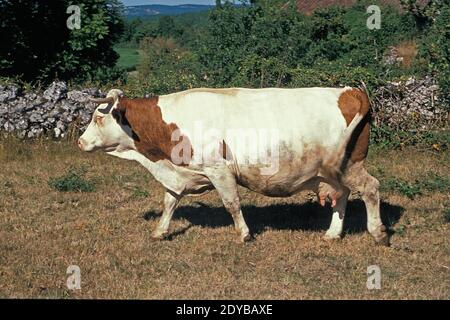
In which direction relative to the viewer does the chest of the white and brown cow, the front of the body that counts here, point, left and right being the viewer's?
facing to the left of the viewer
